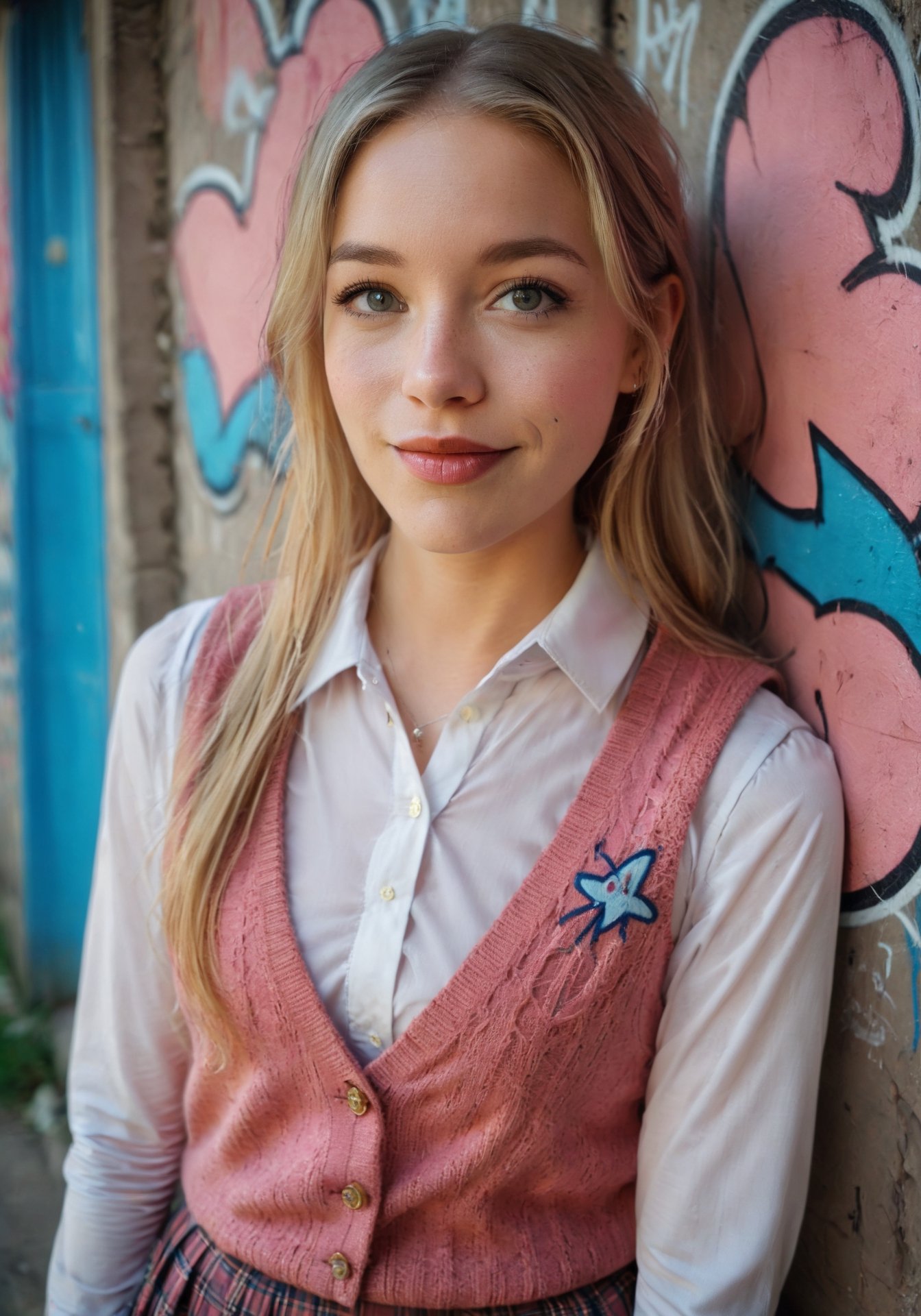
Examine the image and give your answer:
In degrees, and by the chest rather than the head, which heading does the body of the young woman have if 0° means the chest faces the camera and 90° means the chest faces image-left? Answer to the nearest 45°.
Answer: approximately 0°
